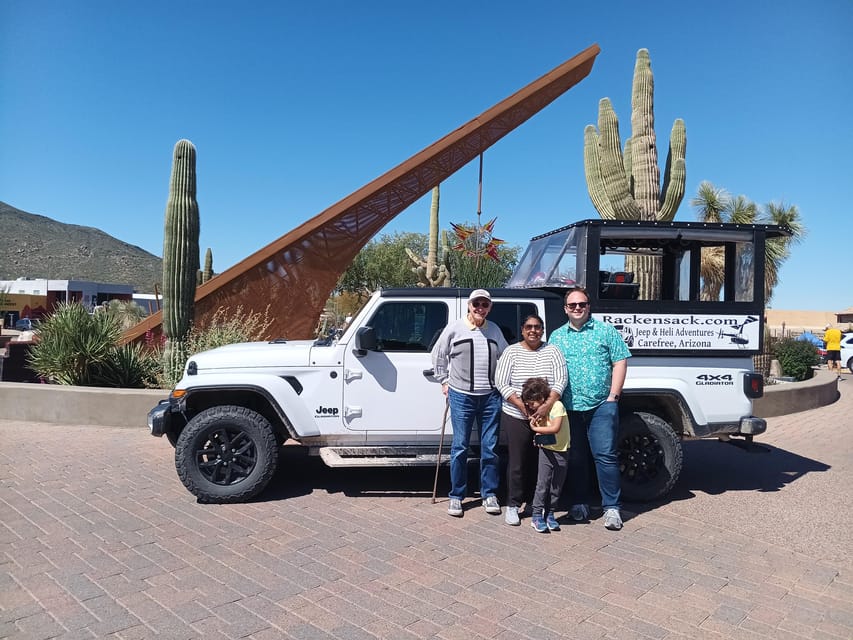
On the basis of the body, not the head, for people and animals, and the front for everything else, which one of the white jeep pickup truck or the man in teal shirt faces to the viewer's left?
the white jeep pickup truck

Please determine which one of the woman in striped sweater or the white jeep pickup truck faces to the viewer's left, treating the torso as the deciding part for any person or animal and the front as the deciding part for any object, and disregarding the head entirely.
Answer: the white jeep pickup truck

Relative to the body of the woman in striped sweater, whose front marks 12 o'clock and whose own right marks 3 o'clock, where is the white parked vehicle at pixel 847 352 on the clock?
The white parked vehicle is roughly at 7 o'clock from the woman in striped sweater.

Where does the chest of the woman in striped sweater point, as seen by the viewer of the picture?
toward the camera

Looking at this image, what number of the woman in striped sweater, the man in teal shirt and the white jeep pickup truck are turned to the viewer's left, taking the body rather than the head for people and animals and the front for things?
1

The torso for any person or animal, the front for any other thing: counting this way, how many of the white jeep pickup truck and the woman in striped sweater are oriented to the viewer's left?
1

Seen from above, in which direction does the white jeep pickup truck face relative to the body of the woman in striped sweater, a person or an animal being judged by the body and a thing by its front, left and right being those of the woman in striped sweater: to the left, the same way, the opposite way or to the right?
to the right

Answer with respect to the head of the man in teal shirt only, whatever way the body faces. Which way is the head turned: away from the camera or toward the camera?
toward the camera

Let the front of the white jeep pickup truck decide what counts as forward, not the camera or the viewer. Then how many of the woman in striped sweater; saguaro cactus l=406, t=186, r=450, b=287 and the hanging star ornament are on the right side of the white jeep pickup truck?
2

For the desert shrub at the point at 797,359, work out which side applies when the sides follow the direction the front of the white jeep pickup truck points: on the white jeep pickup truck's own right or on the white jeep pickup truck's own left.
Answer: on the white jeep pickup truck's own right

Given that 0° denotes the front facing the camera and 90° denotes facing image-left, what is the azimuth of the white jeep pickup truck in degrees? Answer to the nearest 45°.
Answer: approximately 90°

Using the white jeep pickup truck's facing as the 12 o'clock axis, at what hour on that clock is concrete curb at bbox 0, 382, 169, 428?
The concrete curb is roughly at 1 o'clock from the white jeep pickup truck.

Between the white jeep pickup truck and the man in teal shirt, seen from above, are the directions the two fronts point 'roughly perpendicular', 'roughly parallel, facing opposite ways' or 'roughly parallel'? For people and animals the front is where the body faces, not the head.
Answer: roughly perpendicular

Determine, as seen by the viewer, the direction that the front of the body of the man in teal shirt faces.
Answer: toward the camera

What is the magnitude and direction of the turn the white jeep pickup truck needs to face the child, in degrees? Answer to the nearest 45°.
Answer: approximately 135° to its left
